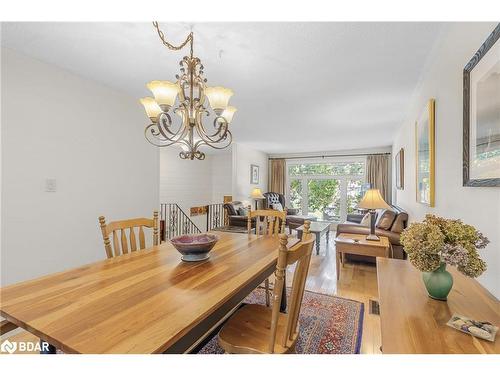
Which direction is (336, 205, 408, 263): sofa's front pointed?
to the viewer's left

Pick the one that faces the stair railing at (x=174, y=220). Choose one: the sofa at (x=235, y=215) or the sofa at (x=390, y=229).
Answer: the sofa at (x=390, y=229)

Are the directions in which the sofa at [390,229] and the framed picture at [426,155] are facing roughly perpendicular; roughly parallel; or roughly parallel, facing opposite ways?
roughly parallel

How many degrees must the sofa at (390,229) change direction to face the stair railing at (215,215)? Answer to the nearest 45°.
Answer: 0° — it already faces it

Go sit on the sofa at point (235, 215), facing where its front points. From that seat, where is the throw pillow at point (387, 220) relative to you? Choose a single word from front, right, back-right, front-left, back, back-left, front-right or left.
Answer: front-right

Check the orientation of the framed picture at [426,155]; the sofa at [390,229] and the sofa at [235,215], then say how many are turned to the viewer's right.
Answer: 1

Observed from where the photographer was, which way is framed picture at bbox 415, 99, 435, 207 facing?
facing to the left of the viewer

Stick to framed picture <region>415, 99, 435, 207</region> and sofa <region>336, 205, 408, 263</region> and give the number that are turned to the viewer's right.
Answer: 0

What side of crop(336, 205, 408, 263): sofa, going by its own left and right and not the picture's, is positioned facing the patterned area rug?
left

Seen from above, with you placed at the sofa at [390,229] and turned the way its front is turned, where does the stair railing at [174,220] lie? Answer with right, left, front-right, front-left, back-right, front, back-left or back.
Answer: front

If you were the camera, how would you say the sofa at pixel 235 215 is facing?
facing to the right of the viewer

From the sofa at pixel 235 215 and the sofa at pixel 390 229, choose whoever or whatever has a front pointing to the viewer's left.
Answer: the sofa at pixel 390 229
